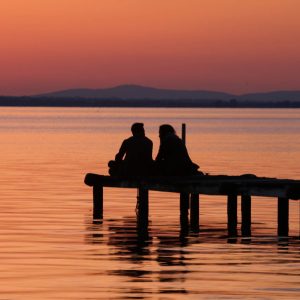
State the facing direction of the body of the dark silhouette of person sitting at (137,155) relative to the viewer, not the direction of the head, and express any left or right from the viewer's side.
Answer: facing away from the viewer and to the left of the viewer
